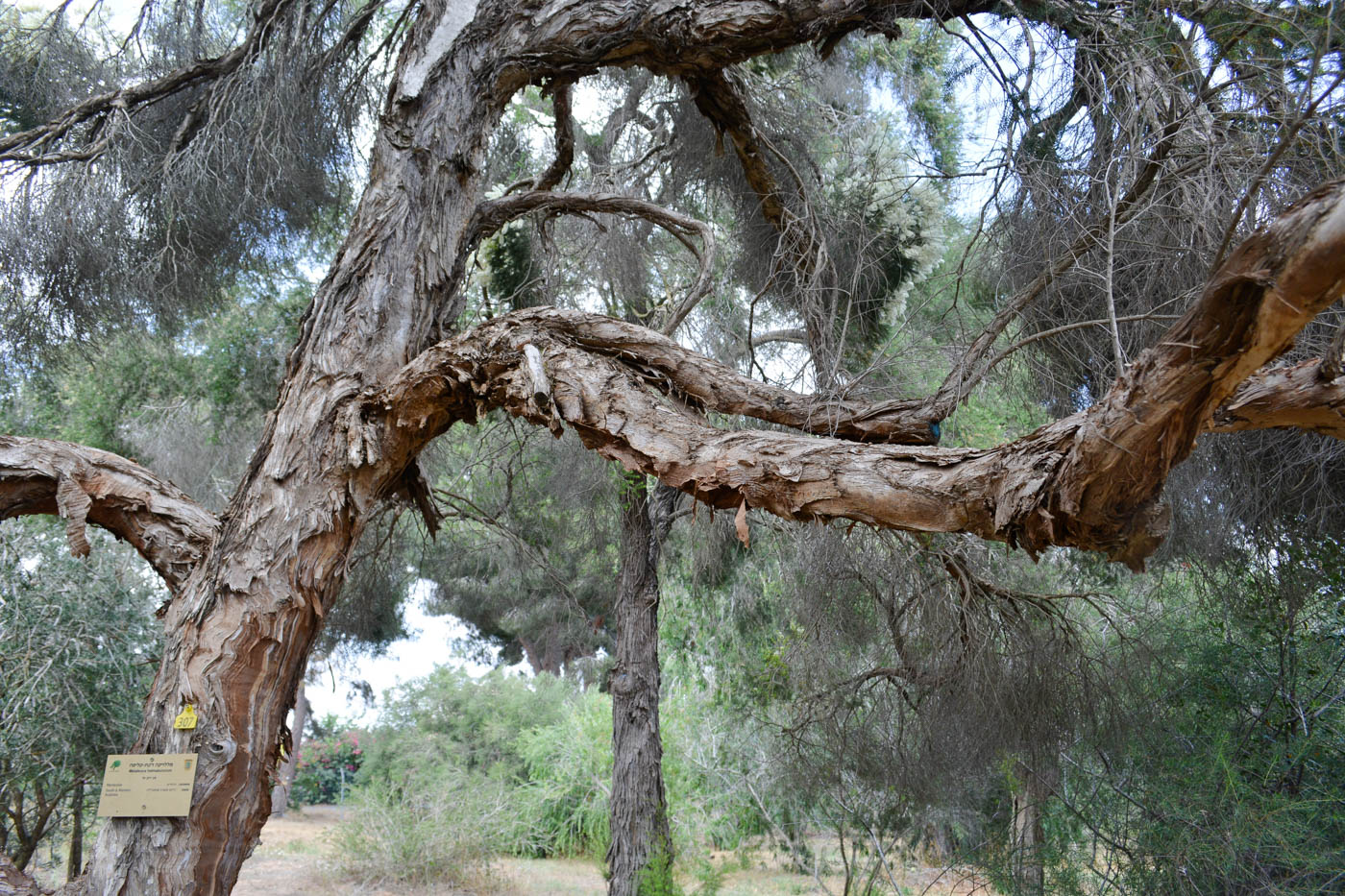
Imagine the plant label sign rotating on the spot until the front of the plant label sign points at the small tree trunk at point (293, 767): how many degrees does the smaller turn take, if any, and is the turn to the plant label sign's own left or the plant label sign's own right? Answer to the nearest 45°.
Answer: approximately 180°

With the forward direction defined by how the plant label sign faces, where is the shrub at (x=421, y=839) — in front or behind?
behind

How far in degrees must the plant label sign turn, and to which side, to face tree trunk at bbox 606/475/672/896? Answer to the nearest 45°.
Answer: approximately 135° to its left

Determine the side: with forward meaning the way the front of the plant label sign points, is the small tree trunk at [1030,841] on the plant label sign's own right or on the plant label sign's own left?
on the plant label sign's own left

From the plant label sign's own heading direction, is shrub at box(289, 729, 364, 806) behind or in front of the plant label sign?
behind

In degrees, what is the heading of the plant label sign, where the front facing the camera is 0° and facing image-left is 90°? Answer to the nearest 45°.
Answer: approximately 0°
